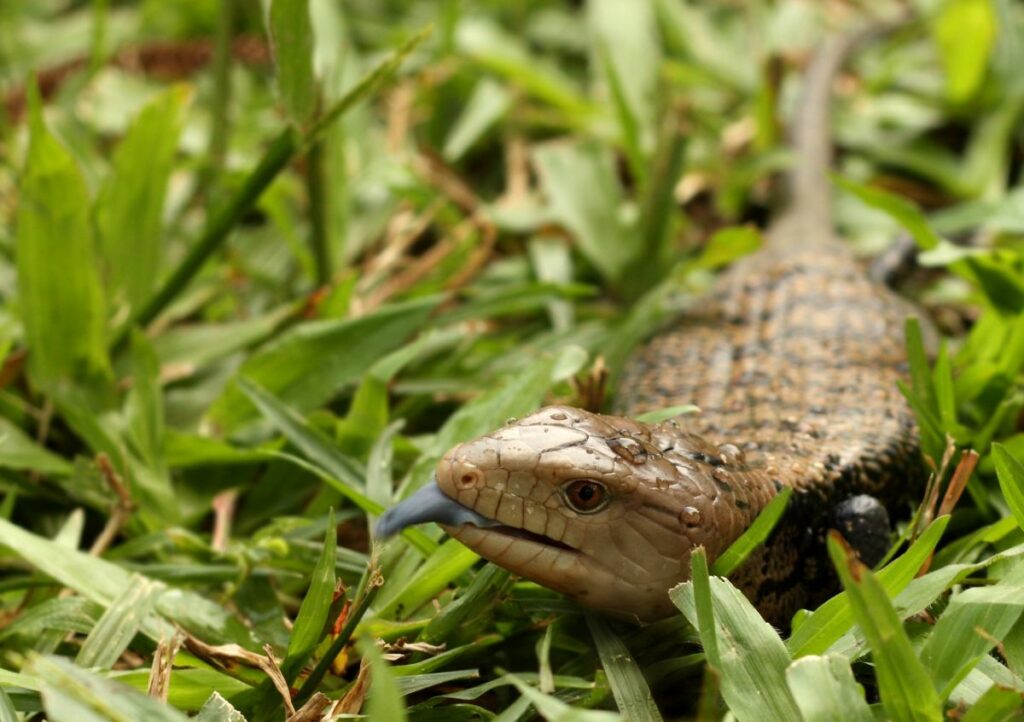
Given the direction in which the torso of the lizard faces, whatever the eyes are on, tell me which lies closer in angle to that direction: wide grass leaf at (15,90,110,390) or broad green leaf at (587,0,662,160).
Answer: the wide grass leaf

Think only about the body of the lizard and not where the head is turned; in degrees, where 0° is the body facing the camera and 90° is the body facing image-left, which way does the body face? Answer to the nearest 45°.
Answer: approximately 45°

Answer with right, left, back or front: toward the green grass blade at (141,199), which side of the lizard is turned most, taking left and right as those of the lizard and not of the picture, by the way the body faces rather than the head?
right

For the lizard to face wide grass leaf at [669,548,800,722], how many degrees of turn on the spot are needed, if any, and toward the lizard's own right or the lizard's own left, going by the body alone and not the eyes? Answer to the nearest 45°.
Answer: approximately 45° to the lizard's own left

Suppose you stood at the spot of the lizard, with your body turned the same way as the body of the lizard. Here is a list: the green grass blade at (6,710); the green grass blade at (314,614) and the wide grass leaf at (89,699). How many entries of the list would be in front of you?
3

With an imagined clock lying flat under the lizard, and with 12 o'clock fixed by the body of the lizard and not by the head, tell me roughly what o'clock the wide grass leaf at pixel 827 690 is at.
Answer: The wide grass leaf is roughly at 10 o'clock from the lizard.

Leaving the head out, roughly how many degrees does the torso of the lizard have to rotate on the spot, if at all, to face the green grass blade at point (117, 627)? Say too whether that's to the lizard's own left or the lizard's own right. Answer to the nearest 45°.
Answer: approximately 45° to the lizard's own right

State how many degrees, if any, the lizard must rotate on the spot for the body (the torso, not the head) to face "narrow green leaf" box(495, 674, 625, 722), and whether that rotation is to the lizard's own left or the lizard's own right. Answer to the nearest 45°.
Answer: approximately 45° to the lizard's own left

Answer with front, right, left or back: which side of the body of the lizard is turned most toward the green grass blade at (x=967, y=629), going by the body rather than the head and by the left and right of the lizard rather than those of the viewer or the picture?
left

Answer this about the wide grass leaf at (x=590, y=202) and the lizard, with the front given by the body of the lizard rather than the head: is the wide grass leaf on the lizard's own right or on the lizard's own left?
on the lizard's own right

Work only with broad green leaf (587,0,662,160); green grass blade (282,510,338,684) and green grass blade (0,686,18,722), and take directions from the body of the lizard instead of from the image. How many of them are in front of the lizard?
2

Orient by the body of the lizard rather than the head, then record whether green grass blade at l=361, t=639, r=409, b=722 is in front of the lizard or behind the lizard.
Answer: in front
